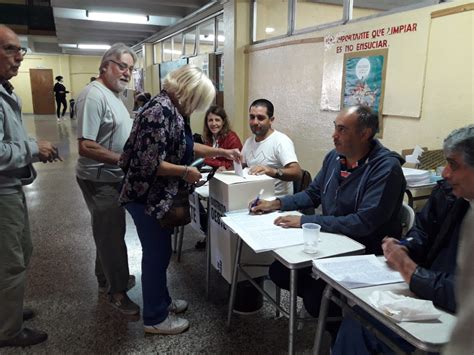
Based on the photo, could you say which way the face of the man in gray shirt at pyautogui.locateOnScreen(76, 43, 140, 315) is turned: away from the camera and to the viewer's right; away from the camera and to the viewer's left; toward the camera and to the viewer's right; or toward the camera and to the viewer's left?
toward the camera and to the viewer's right

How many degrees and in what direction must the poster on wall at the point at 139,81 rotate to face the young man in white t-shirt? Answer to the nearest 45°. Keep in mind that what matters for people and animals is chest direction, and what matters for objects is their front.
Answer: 0° — it already faces them

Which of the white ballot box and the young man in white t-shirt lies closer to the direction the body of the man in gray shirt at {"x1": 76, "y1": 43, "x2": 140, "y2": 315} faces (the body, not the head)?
the white ballot box

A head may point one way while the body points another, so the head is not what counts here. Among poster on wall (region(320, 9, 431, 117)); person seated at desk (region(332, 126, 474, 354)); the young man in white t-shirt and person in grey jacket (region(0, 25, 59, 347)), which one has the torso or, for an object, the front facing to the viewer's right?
the person in grey jacket

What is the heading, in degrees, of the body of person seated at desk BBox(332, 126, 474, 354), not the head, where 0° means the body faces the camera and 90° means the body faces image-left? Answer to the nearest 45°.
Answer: approximately 90°

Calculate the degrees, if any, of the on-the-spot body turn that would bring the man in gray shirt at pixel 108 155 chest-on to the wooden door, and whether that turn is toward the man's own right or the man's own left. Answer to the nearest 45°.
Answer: approximately 135° to the man's own left

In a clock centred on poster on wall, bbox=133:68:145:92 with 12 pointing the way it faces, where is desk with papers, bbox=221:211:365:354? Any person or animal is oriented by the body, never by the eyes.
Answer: The desk with papers is roughly at 12 o'clock from the poster on wall.

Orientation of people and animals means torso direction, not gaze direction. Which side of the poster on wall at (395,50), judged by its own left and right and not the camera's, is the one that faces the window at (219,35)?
right

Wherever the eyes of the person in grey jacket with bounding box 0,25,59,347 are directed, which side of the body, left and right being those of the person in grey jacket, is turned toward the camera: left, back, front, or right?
right

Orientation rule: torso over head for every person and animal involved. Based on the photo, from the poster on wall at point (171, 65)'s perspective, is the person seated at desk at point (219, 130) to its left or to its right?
on its left

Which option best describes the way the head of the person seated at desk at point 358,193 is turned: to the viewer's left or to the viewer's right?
to the viewer's left
